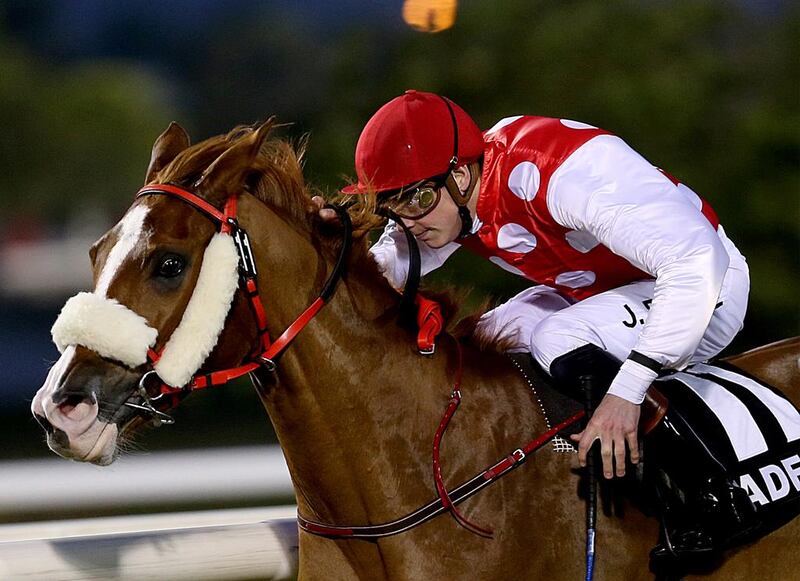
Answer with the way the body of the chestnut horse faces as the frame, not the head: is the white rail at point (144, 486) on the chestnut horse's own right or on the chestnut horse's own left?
on the chestnut horse's own right

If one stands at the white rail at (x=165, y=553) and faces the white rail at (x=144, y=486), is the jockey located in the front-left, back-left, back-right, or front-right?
back-right

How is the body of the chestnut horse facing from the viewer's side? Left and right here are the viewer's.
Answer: facing to the left of the viewer
